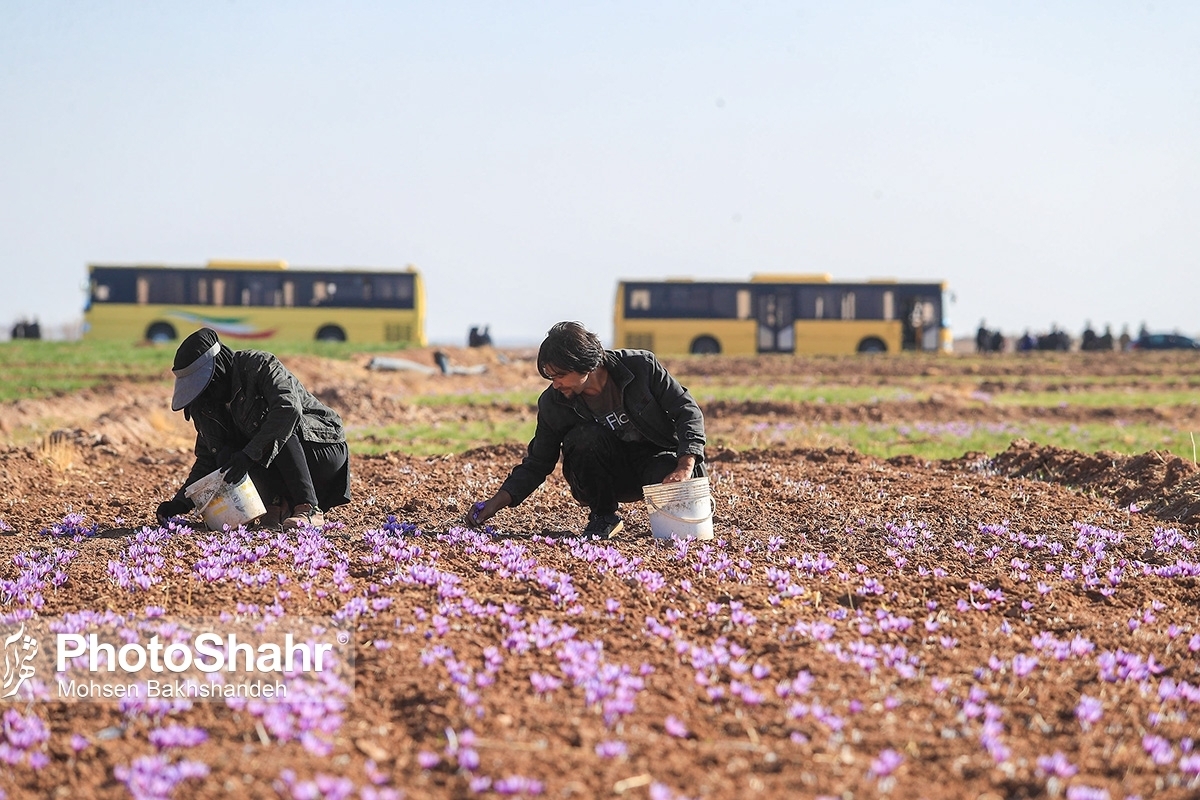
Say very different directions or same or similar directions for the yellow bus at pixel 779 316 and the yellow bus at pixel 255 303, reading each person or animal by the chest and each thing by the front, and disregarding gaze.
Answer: very different directions

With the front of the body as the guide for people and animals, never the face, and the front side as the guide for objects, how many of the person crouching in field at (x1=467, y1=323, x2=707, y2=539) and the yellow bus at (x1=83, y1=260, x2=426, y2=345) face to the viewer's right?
0

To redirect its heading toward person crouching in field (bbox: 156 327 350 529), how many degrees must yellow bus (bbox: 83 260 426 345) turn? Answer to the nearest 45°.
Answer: approximately 90° to its left

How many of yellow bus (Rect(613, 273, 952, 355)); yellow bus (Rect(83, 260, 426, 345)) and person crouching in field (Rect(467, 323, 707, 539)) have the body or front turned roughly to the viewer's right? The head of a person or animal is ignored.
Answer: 1

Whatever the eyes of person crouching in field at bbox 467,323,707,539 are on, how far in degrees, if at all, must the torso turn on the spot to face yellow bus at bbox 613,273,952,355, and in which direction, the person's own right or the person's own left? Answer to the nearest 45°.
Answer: approximately 135° to the person's own right

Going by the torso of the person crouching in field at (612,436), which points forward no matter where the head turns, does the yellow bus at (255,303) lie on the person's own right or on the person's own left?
on the person's own right

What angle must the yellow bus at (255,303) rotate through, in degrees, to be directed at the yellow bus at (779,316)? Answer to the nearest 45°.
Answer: approximately 180°

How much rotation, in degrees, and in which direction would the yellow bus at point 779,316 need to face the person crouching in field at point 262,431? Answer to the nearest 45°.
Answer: approximately 90° to its right

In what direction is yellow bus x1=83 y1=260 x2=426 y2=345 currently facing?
to the viewer's left

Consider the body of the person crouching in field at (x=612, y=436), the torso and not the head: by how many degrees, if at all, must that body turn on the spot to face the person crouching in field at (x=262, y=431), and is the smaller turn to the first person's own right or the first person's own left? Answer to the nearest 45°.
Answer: approximately 45° to the first person's own right

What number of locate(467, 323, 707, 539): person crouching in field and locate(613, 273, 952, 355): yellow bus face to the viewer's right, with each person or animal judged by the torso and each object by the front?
1

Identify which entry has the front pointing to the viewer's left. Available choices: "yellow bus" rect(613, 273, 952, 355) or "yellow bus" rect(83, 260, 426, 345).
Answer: "yellow bus" rect(83, 260, 426, 345)

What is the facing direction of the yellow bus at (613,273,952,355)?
to the viewer's right

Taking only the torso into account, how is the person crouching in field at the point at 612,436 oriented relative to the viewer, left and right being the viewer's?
facing the viewer and to the left of the viewer

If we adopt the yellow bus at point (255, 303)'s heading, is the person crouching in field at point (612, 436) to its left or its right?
on its left

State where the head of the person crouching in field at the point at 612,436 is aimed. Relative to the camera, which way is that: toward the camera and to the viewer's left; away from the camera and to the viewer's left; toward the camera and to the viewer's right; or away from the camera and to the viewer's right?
toward the camera and to the viewer's left
